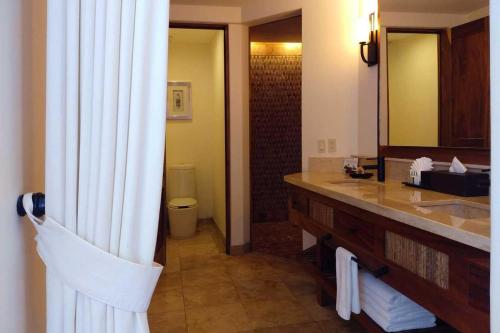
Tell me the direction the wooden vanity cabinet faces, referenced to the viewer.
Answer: facing the viewer and to the left of the viewer

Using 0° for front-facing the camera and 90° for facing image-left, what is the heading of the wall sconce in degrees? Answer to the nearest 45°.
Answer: approximately 45°

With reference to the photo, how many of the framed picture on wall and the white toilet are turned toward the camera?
2

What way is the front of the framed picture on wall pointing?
toward the camera

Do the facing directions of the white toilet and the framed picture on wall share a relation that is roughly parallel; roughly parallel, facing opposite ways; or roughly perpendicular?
roughly parallel

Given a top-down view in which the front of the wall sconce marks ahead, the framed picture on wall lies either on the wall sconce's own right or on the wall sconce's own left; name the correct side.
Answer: on the wall sconce's own right

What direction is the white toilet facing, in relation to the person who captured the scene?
facing the viewer
